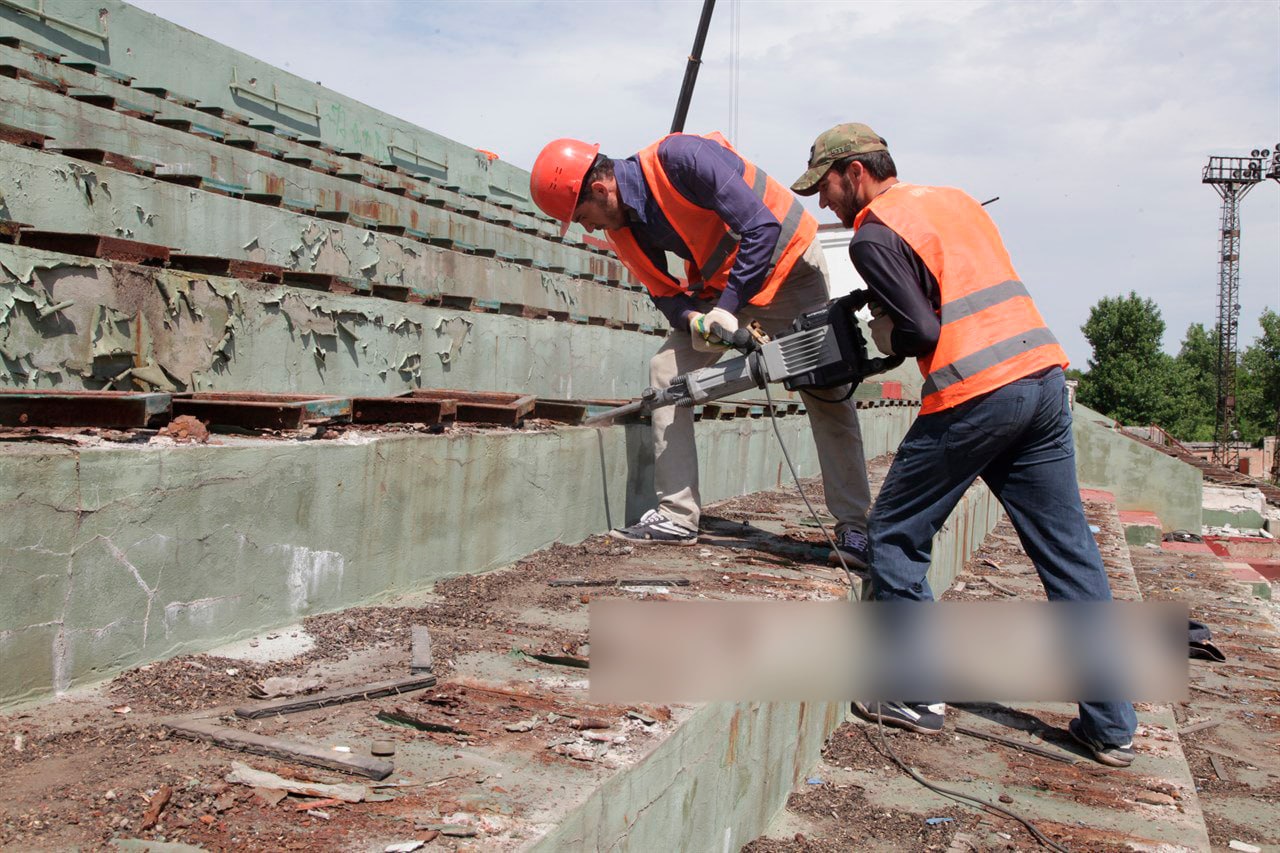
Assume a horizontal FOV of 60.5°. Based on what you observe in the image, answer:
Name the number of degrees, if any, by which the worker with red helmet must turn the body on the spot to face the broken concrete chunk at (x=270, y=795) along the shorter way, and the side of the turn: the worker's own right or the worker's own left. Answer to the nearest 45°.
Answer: approximately 90° to the worker's own left

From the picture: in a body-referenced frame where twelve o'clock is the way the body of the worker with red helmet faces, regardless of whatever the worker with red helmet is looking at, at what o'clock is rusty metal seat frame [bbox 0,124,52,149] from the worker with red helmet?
The rusty metal seat frame is roughly at 12 o'clock from the worker with red helmet.

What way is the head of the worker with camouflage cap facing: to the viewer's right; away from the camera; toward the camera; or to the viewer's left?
to the viewer's left

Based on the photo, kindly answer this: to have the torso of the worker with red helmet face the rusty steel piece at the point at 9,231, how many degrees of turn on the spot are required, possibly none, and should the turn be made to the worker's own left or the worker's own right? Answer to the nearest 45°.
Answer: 0° — they already face it

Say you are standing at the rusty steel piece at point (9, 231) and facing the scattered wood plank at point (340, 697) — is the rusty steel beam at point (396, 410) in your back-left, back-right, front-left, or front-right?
front-left

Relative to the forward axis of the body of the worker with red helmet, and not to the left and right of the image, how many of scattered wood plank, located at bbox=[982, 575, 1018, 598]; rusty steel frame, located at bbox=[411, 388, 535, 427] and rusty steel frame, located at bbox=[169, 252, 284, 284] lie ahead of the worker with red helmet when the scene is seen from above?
2

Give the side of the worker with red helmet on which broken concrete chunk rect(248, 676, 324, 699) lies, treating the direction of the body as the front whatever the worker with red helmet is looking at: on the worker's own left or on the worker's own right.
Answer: on the worker's own left

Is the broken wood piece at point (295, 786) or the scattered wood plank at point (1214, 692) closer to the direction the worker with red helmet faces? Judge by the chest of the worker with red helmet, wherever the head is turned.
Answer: the broken wood piece

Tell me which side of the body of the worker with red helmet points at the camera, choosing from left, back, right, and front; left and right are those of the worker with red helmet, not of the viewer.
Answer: left

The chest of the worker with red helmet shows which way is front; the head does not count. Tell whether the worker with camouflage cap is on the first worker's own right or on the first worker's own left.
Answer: on the first worker's own left

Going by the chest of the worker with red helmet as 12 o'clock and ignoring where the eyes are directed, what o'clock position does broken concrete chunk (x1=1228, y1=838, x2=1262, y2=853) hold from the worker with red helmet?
The broken concrete chunk is roughly at 7 o'clock from the worker with red helmet.

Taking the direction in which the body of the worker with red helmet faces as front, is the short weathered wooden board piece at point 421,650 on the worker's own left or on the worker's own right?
on the worker's own left

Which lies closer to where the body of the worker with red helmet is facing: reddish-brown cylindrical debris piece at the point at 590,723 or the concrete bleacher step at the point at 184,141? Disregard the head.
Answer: the concrete bleacher step

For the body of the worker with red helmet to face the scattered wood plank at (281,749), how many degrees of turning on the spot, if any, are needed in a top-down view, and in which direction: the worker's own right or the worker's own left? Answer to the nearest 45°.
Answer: approximately 90° to the worker's own left

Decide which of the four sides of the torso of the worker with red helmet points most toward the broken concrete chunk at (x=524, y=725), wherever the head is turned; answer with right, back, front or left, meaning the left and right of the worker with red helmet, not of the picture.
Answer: left
